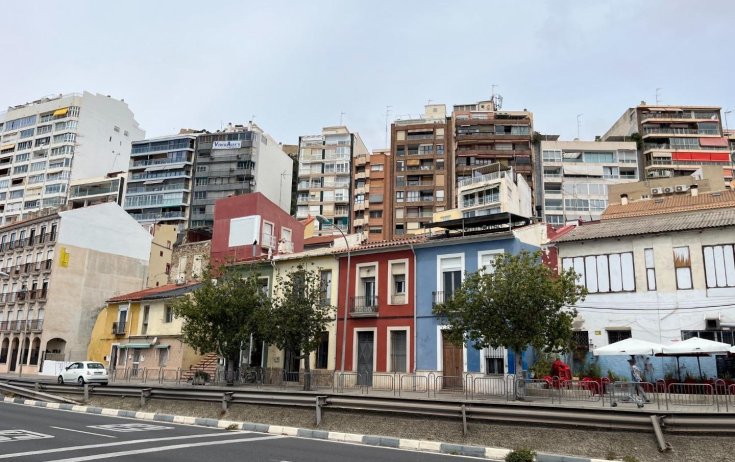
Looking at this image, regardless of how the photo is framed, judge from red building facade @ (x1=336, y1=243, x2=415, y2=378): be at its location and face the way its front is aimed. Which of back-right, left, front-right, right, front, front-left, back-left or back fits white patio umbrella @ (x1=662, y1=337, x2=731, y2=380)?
front-left

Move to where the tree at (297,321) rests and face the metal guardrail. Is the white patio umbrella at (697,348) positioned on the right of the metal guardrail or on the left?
left

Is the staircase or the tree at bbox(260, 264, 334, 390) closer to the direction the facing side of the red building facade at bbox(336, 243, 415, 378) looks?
the tree

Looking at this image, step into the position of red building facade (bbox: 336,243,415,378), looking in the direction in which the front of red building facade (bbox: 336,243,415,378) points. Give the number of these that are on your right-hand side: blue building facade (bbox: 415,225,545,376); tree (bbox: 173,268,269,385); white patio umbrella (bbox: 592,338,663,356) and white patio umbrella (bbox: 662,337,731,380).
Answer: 1

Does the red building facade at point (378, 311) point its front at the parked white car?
no

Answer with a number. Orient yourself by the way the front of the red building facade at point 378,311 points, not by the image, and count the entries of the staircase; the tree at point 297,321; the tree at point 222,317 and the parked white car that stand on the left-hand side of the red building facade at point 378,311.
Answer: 0

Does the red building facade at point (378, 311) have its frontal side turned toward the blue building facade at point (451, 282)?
no

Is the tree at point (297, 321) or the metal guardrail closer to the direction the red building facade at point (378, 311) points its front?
the metal guardrail

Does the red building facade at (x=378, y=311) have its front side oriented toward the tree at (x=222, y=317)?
no

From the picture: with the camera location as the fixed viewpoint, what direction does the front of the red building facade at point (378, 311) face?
facing the viewer

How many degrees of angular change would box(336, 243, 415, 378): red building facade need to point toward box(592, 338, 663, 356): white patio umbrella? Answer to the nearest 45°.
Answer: approximately 45° to its left

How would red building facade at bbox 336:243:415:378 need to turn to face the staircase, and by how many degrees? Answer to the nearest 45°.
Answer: approximately 135° to its right

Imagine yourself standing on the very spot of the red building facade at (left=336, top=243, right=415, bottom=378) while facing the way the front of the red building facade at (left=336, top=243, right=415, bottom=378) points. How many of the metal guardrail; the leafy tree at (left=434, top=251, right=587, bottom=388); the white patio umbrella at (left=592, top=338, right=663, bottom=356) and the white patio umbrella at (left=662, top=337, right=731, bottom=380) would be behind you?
0

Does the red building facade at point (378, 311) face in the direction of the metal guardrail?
yes

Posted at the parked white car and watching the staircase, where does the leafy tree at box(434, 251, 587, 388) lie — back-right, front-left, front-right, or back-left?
front-right

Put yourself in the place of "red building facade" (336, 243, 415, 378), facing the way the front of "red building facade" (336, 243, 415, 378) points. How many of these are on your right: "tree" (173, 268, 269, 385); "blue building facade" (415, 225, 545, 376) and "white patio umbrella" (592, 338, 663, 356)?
1
